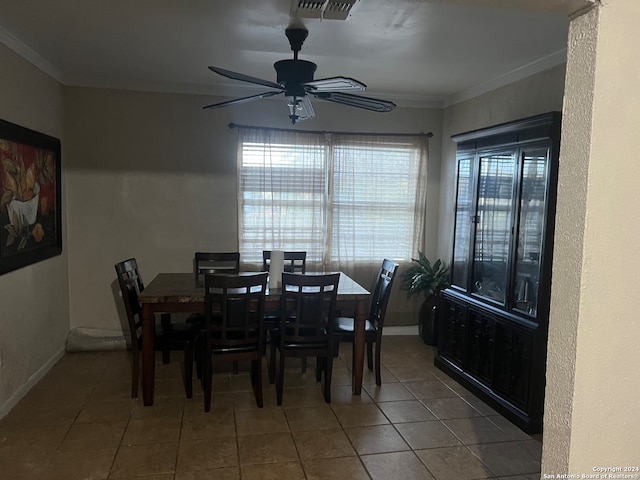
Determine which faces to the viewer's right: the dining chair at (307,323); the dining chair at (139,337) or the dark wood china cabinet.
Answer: the dining chair at (139,337)

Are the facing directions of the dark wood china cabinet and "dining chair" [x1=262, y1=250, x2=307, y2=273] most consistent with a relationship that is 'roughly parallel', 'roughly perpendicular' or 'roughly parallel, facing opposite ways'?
roughly perpendicular

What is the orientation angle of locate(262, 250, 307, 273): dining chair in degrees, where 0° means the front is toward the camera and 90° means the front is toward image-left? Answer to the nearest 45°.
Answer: approximately 0°

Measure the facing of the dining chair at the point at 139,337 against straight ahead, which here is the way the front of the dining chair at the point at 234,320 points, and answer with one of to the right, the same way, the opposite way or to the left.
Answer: to the right

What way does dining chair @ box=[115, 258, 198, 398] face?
to the viewer's right

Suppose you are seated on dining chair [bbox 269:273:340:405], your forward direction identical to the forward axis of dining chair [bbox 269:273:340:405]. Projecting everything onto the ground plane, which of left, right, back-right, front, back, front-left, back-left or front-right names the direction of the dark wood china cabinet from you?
right

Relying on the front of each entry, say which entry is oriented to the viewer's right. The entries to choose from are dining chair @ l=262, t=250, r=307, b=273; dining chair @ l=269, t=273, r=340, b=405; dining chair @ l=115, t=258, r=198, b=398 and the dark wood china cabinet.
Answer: dining chair @ l=115, t=258, r=198, b=398

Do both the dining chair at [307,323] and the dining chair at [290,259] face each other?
yes

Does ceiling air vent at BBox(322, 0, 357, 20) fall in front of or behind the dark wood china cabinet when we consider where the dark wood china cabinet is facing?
in front

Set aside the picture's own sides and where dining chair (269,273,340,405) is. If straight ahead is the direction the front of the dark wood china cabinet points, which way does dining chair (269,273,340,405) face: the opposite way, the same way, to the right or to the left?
to the right

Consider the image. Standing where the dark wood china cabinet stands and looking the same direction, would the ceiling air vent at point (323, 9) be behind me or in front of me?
in front

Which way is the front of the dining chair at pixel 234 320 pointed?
away from the camera

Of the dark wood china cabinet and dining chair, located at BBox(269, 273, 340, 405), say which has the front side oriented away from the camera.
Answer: the dining chair

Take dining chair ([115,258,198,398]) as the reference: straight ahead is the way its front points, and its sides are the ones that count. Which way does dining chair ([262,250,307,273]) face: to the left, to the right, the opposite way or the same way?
to the right

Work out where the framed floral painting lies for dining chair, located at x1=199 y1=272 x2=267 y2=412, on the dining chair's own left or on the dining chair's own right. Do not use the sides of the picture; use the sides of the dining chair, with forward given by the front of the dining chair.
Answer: on the dining chair's own left

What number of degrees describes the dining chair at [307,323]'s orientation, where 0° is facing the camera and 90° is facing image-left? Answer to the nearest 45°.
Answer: approximately 180°

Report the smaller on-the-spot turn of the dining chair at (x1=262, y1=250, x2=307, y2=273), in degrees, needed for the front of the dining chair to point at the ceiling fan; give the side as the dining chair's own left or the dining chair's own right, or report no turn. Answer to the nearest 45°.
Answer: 0° — it already faces it
